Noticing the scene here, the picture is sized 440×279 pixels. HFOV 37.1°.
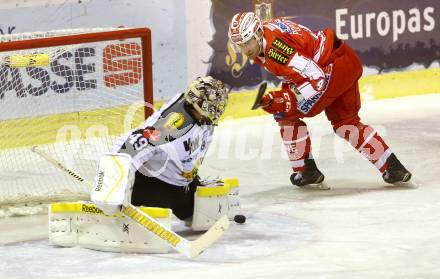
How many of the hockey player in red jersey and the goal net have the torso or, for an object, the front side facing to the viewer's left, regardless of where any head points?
1

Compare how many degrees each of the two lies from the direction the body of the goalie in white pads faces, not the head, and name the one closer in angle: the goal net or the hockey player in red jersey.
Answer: the hockey player in red jersey

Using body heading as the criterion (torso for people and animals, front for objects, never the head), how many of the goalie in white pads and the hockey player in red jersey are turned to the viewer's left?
1

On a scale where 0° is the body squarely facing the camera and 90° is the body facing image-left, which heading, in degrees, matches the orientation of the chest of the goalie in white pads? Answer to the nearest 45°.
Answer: approximately 315°

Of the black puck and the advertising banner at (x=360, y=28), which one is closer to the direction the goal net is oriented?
the black puck

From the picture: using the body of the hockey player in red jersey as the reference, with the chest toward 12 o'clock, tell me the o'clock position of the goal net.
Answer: The goal net is roughly at 12 o'clock from the hockey player in red jersey.

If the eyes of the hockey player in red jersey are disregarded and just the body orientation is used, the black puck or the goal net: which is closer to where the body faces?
the goal net

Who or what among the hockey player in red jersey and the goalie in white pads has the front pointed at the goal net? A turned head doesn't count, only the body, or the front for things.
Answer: the hockey player in red jersey

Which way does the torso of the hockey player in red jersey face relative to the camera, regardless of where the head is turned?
to the viewer's left

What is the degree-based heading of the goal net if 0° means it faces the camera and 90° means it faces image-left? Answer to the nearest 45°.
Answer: approximately 315°

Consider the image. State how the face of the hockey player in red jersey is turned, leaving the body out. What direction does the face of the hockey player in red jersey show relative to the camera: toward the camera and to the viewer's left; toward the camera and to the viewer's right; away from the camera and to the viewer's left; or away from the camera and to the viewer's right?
toward the camera and to the viewer's left
